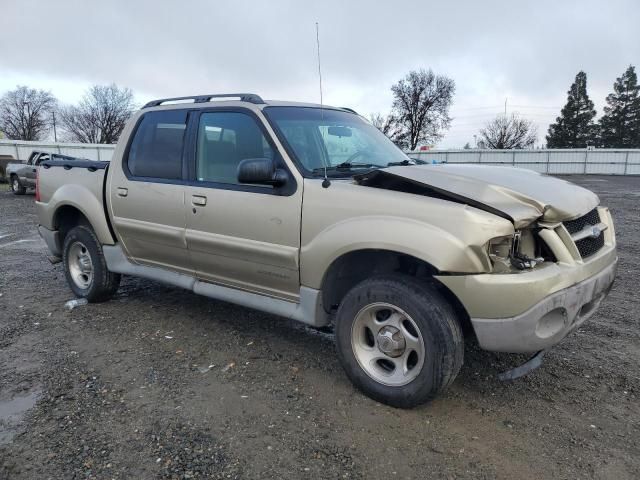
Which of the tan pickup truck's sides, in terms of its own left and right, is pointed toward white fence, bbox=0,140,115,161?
back

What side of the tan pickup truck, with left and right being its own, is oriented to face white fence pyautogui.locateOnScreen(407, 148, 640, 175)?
left

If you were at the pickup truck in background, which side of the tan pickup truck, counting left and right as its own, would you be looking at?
back

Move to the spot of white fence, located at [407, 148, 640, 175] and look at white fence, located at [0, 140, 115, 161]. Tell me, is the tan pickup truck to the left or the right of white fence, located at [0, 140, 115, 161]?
left

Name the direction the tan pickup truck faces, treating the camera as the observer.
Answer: facing the viewer and to the right of the viewer
